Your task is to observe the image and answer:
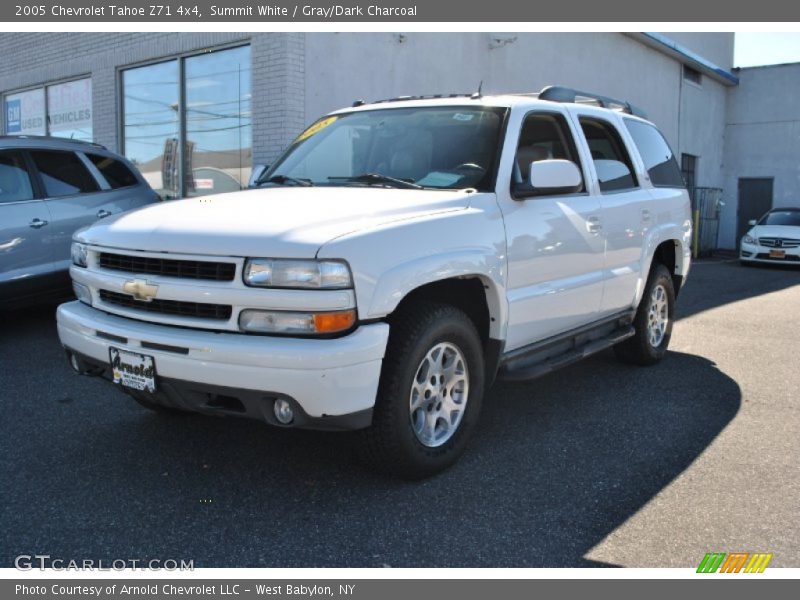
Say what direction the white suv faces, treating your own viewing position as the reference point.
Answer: facing the viewer and to the left of the viewer

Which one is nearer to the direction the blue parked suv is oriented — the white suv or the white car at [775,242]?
the white suv

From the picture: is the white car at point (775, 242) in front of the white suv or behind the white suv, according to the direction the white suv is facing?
behind

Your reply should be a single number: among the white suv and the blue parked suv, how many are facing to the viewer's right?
0

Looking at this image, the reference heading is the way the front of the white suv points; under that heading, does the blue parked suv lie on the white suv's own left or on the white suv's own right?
on the white suv's own right

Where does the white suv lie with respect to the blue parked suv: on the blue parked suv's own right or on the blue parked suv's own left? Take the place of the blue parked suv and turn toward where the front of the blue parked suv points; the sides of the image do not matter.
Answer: on the blue parked suv's own left
